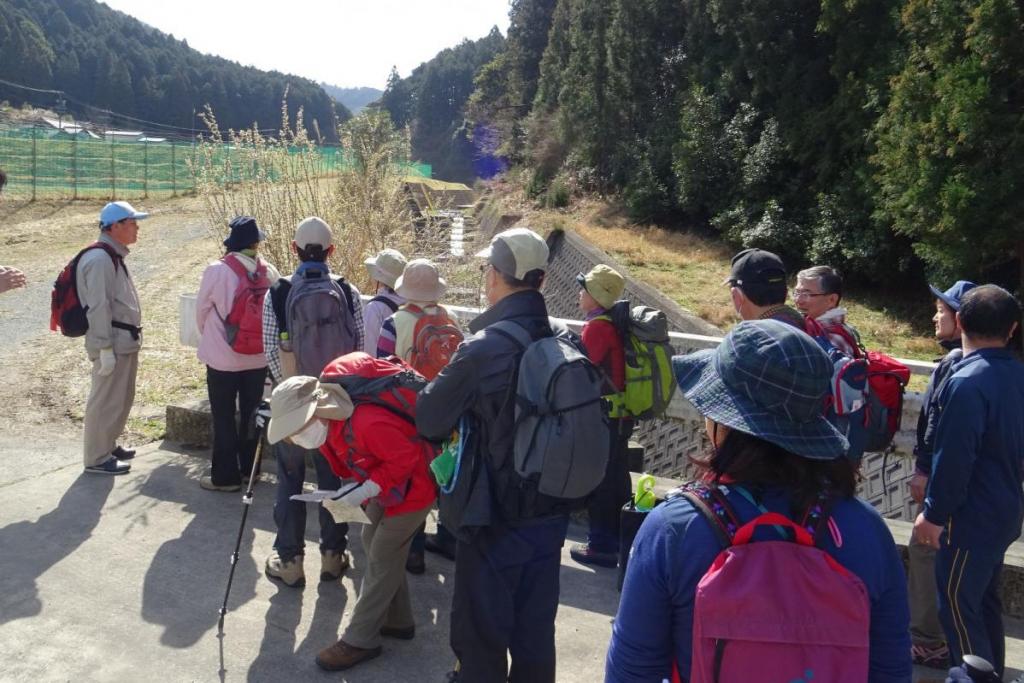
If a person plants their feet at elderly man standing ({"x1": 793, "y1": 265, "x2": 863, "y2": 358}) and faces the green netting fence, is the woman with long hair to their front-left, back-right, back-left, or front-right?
back-left

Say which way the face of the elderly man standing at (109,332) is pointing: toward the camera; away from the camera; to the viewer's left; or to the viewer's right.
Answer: to the viewer's right

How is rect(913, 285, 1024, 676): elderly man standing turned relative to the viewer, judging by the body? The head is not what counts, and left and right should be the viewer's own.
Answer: facing away from the viewer and to the left of the viewer

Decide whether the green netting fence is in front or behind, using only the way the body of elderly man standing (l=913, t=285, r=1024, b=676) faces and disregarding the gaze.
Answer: in front

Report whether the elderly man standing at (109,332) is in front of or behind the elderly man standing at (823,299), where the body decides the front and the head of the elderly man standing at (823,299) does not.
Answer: in front

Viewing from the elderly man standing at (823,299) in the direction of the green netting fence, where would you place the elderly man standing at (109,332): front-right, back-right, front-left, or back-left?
front-left

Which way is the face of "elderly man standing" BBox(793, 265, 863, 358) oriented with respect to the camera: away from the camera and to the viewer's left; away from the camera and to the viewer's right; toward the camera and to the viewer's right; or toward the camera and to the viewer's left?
toward the camera and to the viewer's left

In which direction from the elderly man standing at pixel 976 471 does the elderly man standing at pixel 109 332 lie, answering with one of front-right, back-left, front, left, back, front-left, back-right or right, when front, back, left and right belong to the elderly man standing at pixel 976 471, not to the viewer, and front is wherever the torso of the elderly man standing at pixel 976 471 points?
front-left

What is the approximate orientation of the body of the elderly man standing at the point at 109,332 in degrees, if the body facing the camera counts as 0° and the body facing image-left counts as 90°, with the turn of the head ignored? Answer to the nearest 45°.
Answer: approximately 270°

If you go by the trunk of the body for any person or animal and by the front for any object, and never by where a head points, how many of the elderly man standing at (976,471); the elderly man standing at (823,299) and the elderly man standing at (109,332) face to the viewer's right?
1

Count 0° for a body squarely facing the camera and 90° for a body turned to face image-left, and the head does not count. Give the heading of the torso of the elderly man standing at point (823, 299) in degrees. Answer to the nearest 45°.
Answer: approximately 90°

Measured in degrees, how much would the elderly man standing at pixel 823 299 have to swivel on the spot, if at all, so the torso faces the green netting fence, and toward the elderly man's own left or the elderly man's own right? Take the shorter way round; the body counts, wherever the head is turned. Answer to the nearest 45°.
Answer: approximately 45° to the elderly man's own right

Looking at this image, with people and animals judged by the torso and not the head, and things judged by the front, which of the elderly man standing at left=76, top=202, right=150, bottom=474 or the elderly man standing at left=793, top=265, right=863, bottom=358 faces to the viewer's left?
the elderly man standing at left=793, top=265, right=863, bottom=358

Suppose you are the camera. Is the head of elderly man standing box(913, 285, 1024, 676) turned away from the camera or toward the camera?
away from the camera

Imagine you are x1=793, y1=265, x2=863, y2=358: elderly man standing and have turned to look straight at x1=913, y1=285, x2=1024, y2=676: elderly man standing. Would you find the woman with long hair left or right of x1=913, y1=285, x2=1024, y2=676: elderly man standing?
right

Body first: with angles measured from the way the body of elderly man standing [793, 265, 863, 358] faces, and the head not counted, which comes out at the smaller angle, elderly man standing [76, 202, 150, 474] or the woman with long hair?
the elderly man standing
